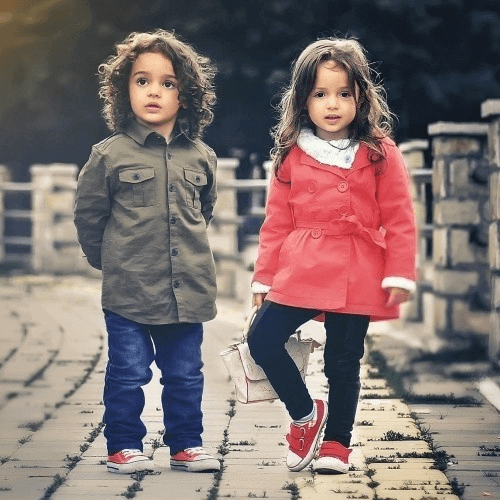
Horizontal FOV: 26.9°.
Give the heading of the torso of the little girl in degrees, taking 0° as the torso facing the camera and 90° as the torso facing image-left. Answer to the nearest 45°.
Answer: approximately 0°

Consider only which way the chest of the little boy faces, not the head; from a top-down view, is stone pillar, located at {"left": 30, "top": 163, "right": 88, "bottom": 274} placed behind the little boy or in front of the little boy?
behind

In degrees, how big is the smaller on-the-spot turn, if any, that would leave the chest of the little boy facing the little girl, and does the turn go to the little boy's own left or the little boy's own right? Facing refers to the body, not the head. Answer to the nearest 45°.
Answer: approximately 45° to the little boy's own left

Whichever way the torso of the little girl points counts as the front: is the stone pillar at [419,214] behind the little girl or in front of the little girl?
behind

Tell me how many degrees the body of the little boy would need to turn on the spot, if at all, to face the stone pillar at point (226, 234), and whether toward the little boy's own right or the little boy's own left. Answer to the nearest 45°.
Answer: approximately 135° to the little boy's own left

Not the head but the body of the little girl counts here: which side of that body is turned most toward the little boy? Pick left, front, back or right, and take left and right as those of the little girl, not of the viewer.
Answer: right

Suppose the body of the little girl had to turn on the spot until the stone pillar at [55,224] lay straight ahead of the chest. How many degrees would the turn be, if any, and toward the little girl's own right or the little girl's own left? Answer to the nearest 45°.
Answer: approximately 180°

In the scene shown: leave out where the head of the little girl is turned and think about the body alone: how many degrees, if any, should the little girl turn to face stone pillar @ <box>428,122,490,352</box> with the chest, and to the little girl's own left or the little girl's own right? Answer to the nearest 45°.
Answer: approximately 180°

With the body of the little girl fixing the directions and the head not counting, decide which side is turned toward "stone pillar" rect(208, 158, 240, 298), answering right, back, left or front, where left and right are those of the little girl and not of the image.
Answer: back
